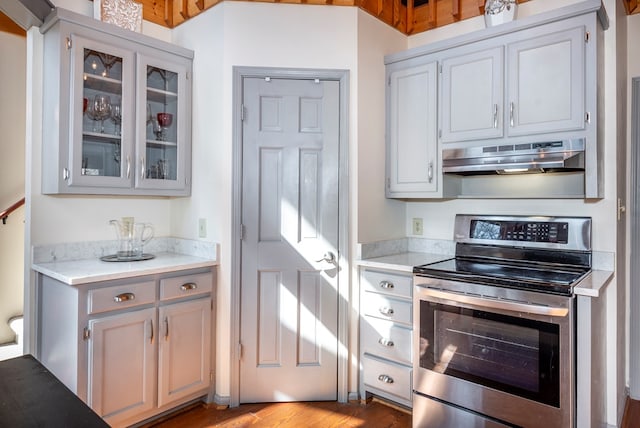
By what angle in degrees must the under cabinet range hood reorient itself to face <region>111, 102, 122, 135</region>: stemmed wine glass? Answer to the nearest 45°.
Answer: approximately 45° to its right

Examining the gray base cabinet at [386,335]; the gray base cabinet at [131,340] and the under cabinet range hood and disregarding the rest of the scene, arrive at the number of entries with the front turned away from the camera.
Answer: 0

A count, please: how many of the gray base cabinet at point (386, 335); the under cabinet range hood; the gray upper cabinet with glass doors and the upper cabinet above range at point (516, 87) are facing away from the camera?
0

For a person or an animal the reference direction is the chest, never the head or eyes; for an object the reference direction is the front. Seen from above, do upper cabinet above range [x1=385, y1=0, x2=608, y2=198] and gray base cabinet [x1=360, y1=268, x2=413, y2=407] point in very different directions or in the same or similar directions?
same or similar directions

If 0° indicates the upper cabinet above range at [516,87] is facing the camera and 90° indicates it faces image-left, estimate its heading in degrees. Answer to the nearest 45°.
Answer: approximately 45°

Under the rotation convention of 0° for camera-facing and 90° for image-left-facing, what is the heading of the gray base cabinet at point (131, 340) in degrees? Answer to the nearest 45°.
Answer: approximately 315°

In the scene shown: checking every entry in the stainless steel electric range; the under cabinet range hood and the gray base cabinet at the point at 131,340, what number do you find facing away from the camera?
0

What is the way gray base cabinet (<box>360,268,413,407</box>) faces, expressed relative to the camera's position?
facing the viewer and to the left of the viewer

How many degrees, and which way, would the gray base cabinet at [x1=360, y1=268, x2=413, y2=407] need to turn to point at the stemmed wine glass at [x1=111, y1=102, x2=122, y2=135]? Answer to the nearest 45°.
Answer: approximately 45° to its right

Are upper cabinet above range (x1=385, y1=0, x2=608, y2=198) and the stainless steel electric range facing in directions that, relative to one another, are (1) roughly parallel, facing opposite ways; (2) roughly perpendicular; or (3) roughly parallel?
roughly parallel

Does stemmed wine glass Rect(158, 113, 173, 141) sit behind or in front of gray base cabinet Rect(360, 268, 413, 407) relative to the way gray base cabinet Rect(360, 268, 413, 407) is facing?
in front

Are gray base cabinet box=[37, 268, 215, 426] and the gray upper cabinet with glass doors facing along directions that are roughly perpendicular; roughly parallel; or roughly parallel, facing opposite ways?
roughly parallel

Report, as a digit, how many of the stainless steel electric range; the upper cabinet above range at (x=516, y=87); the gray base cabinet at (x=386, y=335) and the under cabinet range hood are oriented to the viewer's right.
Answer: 0
